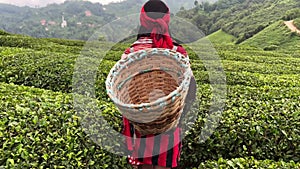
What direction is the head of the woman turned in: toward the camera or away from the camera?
away from the camera

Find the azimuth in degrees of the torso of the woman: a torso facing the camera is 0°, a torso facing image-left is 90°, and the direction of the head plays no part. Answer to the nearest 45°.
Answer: approximately 180°
